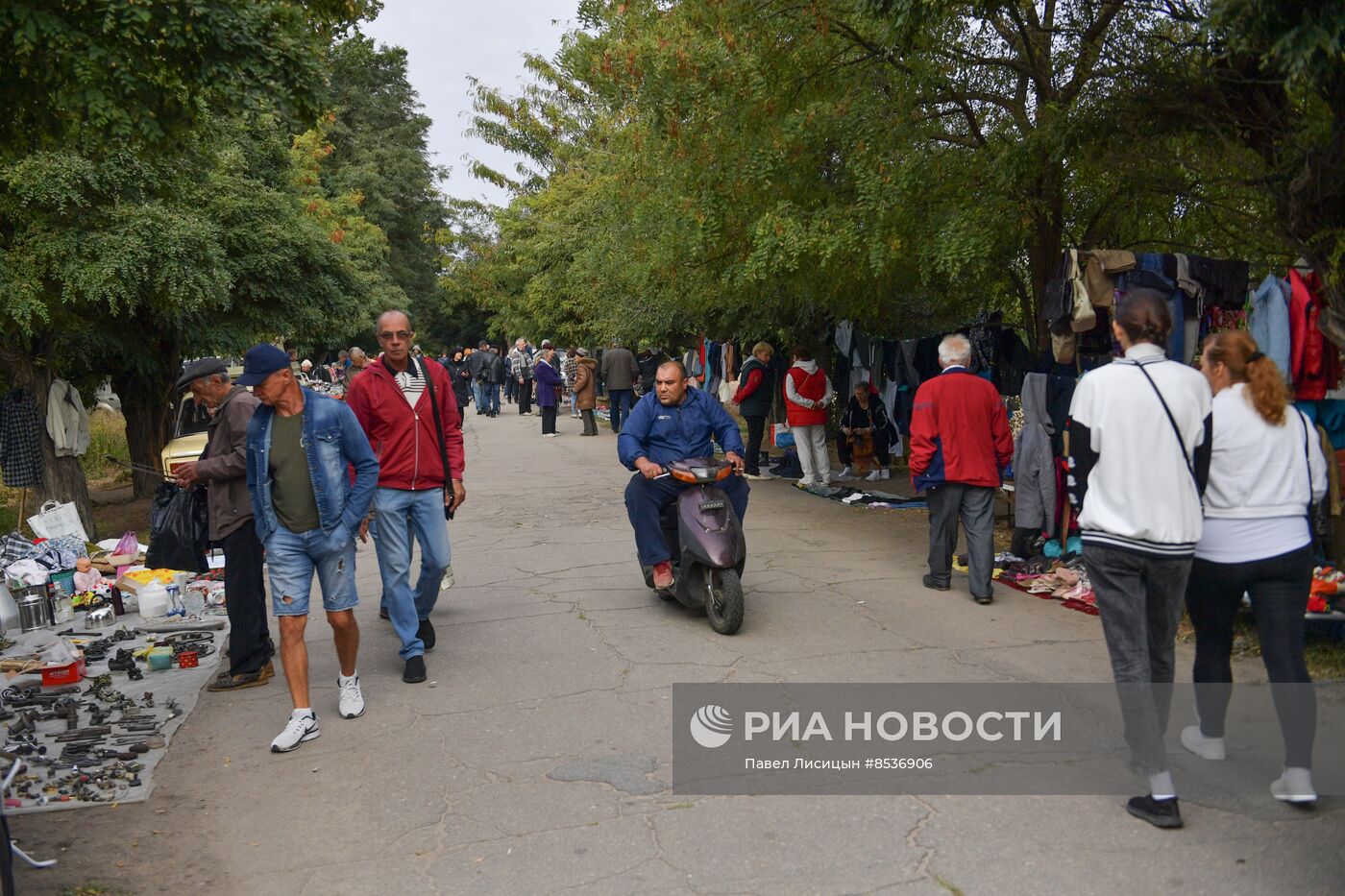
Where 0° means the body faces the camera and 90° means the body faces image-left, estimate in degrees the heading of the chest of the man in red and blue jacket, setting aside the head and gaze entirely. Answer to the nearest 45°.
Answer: approximately 180°

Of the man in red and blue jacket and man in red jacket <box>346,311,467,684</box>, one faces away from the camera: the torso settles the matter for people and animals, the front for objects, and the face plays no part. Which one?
the man in red and blue jacket

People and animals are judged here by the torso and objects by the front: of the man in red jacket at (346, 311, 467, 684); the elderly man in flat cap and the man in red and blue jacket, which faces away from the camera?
the man in red and blue jacket

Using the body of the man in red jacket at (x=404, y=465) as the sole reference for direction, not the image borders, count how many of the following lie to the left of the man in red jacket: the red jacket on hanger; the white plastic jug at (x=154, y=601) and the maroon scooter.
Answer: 2

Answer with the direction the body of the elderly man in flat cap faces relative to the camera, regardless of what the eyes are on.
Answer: to the viewer's left

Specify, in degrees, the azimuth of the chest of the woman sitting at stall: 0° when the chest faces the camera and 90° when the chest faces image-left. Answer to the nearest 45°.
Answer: approximately 45°

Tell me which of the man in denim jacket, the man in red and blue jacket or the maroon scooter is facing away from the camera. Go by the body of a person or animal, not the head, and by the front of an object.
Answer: the man in red and blue jacket

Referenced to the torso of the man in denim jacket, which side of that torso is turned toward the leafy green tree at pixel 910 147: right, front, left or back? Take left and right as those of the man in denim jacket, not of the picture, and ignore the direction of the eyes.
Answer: back

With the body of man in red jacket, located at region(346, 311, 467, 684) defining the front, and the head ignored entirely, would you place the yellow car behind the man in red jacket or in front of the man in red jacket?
behind

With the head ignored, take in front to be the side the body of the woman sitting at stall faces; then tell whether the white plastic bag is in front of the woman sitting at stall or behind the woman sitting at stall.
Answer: in front

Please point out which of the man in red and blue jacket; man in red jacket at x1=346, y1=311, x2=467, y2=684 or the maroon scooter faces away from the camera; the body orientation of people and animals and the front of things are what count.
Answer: the man in red and blue jacket

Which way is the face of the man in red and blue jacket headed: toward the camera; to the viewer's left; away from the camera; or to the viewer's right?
away from the camera
